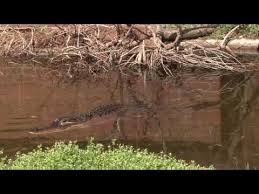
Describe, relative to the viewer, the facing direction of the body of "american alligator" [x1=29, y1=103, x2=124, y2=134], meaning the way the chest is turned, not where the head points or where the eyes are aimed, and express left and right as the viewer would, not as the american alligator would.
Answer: facing the viewer and to the left of the viewer
